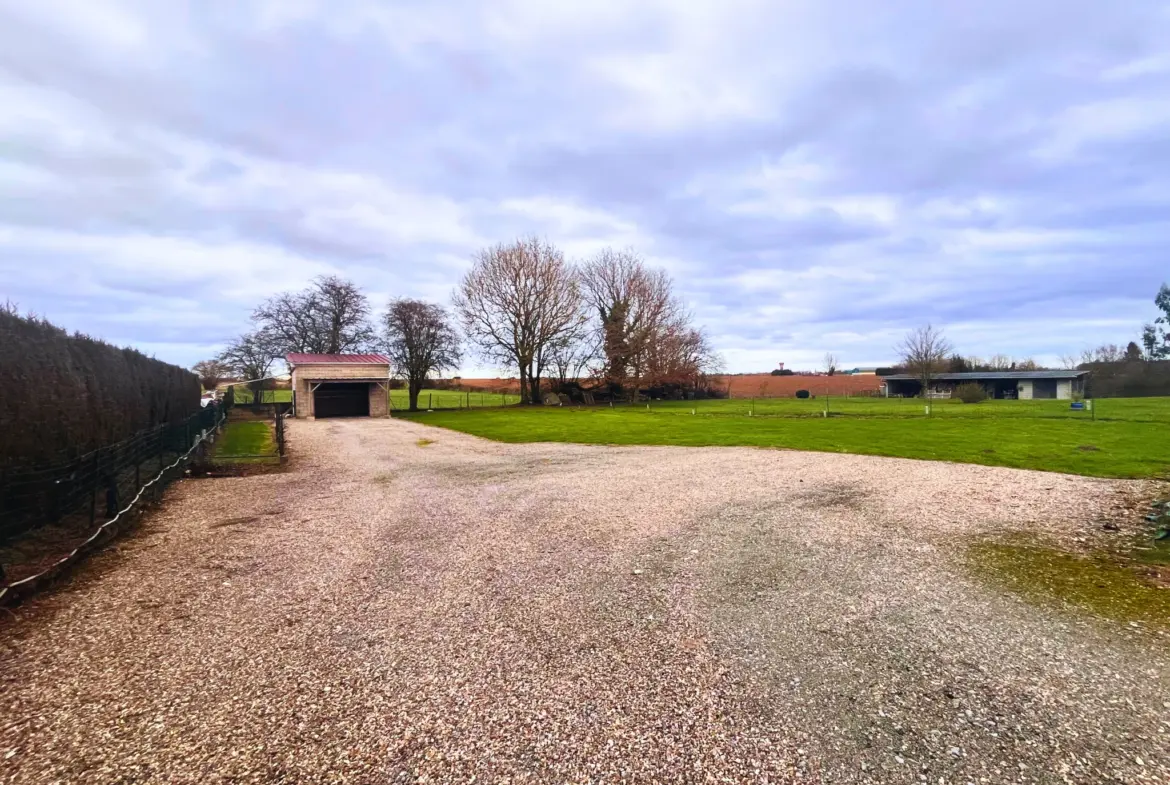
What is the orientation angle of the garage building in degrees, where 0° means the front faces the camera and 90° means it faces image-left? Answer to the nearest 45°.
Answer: approximately 0°

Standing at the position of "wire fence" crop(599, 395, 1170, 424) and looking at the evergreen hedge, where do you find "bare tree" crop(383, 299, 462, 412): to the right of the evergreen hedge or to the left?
right

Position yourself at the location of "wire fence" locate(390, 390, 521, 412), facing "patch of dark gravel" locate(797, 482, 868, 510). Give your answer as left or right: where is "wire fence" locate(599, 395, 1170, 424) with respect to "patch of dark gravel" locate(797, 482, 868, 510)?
left

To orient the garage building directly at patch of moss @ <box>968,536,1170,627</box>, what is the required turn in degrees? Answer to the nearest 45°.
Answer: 0° — it already faces it

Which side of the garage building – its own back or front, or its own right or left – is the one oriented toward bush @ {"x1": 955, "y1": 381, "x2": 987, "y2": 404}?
left

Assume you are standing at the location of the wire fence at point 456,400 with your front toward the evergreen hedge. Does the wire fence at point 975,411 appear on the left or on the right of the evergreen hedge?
left

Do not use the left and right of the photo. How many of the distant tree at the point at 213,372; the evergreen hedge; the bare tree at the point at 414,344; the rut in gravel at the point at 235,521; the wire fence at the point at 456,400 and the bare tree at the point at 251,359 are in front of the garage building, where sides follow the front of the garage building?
2

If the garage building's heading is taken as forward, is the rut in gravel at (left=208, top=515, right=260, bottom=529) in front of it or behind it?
in front

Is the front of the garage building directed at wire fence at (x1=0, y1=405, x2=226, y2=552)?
yes

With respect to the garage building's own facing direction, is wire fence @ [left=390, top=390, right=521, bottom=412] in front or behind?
behind

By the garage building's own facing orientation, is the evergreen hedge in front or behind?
in front

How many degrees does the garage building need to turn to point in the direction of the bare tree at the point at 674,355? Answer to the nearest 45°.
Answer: approximately 90° to its left

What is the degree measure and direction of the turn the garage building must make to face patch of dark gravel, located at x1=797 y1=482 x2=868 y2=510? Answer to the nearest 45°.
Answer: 0° — it already faces it

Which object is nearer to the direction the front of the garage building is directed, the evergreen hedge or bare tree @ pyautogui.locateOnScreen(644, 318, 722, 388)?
the evergreen hedge
